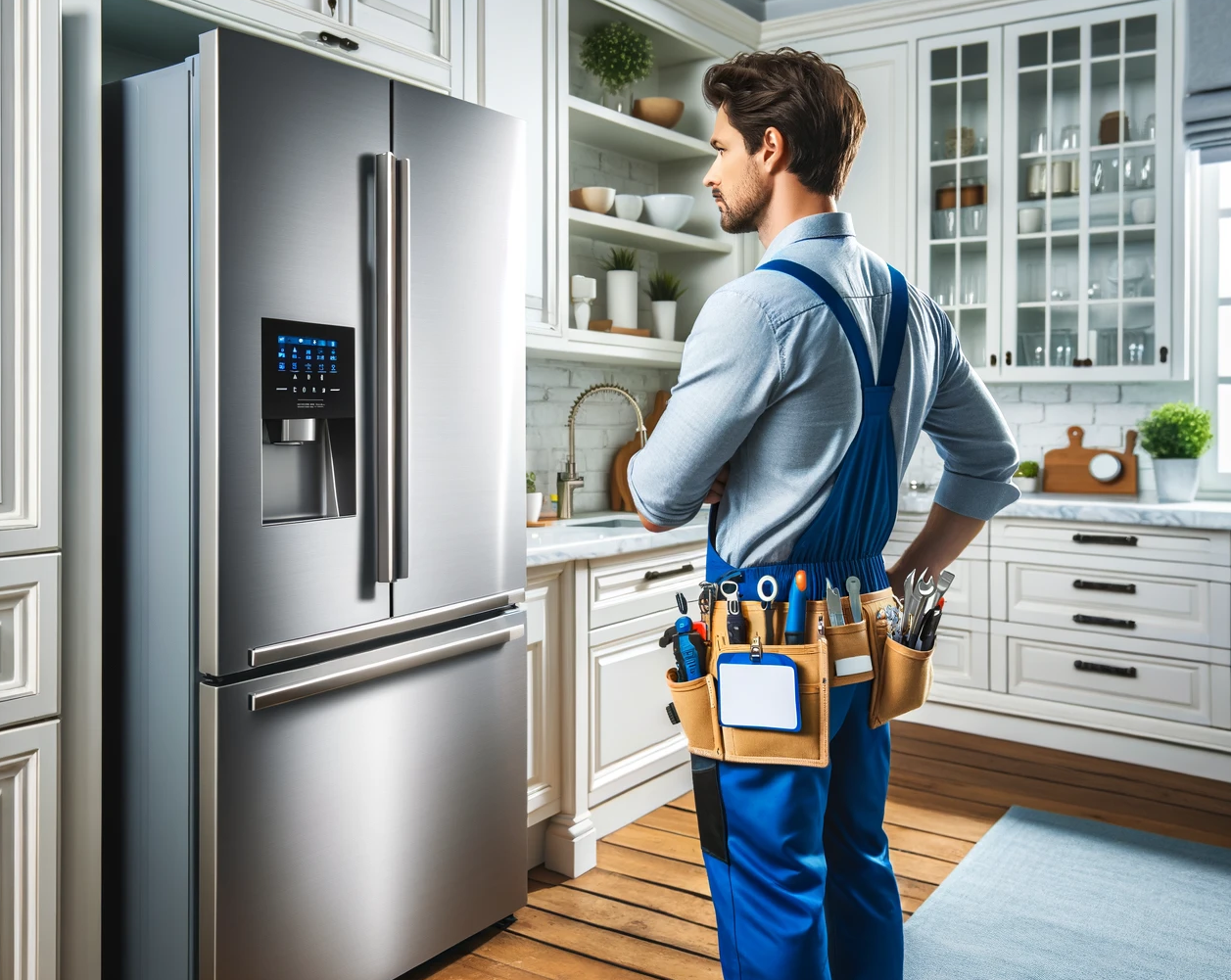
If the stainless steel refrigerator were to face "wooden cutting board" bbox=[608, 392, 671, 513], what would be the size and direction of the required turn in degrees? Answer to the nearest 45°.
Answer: approximately 90° to its left

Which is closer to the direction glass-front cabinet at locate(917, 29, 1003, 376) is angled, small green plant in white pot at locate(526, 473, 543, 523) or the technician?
the technician

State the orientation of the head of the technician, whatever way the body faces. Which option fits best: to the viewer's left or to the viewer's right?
to the viewer's left

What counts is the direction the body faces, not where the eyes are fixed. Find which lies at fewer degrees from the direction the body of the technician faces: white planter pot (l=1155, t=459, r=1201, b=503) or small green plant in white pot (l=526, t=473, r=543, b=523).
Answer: the small green plant in white pot

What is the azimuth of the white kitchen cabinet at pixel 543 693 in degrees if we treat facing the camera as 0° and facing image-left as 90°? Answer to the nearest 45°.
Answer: approximately 315°

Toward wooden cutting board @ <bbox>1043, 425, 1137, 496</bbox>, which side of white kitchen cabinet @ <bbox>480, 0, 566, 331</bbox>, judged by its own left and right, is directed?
left

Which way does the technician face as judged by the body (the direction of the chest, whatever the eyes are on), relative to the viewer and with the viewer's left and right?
facing away from the viewer and to the left of the viewer

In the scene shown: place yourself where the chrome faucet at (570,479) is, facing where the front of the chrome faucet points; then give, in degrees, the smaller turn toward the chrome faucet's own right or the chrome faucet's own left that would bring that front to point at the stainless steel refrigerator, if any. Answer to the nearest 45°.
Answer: approximately 90° to the chrome faucet's own right

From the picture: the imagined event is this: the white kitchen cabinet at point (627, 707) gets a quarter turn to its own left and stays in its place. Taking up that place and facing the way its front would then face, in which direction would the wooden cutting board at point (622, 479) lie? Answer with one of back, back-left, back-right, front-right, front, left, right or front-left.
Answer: front-left
